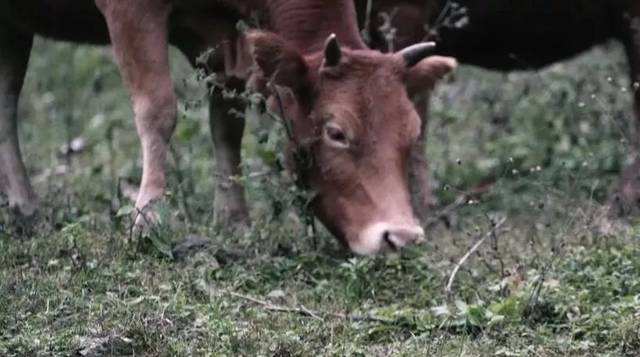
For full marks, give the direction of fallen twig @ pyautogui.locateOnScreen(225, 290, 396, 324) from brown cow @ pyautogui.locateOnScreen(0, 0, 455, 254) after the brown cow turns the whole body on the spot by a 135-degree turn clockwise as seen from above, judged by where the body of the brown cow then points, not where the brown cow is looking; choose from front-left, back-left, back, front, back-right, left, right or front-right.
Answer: left

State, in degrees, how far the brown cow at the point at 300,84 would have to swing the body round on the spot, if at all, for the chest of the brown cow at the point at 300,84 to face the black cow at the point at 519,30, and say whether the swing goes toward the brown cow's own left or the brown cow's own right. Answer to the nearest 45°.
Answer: approximately 90° to the brown cow's own left
